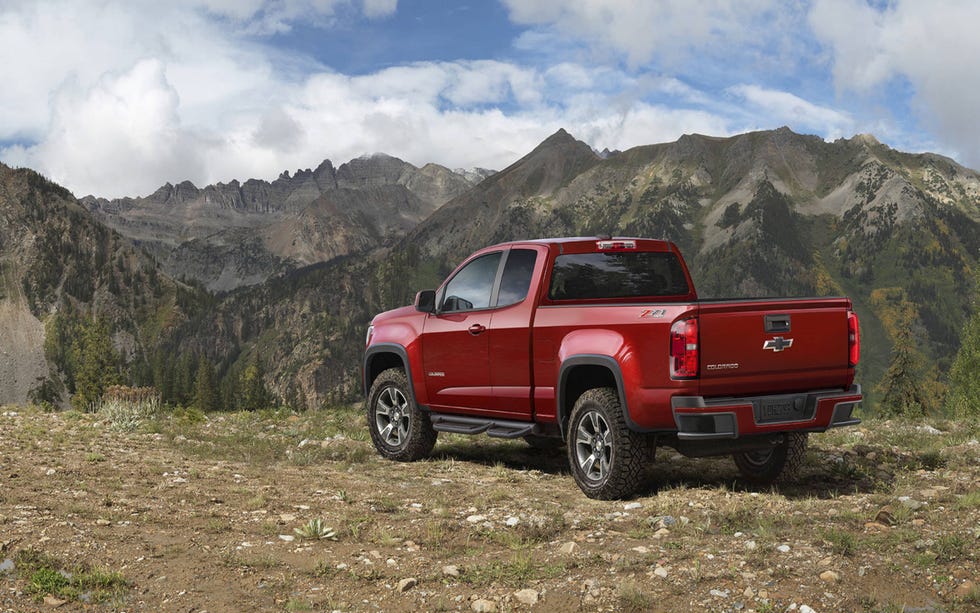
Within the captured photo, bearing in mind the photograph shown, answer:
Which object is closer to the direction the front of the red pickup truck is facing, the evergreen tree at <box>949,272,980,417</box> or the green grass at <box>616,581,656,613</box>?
the evergreen tree

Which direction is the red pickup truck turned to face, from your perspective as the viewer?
facing away from the viewer and to the left of the viewer

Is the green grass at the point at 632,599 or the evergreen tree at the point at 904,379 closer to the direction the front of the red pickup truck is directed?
the evergreen tree

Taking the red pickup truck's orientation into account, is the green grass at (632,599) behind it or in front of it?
behind

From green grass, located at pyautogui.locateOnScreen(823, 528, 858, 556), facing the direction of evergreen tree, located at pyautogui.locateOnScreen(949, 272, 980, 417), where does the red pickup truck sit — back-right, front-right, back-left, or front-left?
front-left

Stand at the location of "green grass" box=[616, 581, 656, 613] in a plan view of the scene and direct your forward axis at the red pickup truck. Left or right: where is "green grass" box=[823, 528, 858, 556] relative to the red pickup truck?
right

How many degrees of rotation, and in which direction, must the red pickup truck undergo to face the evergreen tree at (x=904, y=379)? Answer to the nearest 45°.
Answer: approximately 45° to its right

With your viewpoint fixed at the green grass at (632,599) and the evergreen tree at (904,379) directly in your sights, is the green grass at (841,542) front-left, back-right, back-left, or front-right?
front-right

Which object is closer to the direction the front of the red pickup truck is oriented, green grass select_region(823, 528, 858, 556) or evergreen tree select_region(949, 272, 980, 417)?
the evergreen tree

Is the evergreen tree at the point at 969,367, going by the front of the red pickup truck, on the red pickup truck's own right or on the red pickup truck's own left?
on the red pickup truck's own right

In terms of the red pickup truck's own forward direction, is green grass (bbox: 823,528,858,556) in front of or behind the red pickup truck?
behind
